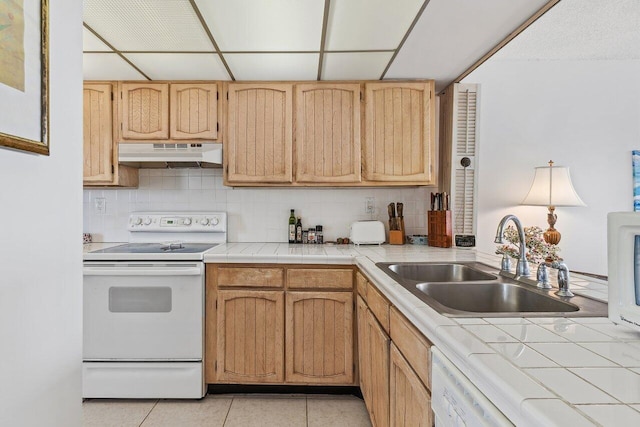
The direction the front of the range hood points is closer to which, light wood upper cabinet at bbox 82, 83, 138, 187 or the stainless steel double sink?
the stainless steel double sink

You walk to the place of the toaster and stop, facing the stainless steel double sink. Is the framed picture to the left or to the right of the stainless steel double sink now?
right

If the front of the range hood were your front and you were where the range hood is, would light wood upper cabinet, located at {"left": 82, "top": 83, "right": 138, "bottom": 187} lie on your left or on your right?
on your right

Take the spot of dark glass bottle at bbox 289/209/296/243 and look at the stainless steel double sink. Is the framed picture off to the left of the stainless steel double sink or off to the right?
right

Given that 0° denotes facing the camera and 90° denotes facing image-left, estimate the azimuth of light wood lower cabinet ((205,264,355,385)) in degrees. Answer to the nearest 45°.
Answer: approximately 0°

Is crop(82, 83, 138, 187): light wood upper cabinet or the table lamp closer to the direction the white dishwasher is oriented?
the light wood upper cabinet

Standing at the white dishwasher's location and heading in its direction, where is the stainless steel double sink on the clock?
The stainless steel double sink is roughly at 3 o'clock from the white dishwasher.

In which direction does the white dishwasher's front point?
to the viewer's left

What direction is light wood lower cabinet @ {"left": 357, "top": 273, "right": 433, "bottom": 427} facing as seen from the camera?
to the viewer's left

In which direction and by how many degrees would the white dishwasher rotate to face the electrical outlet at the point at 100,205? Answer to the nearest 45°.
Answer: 0° — it already faces it
